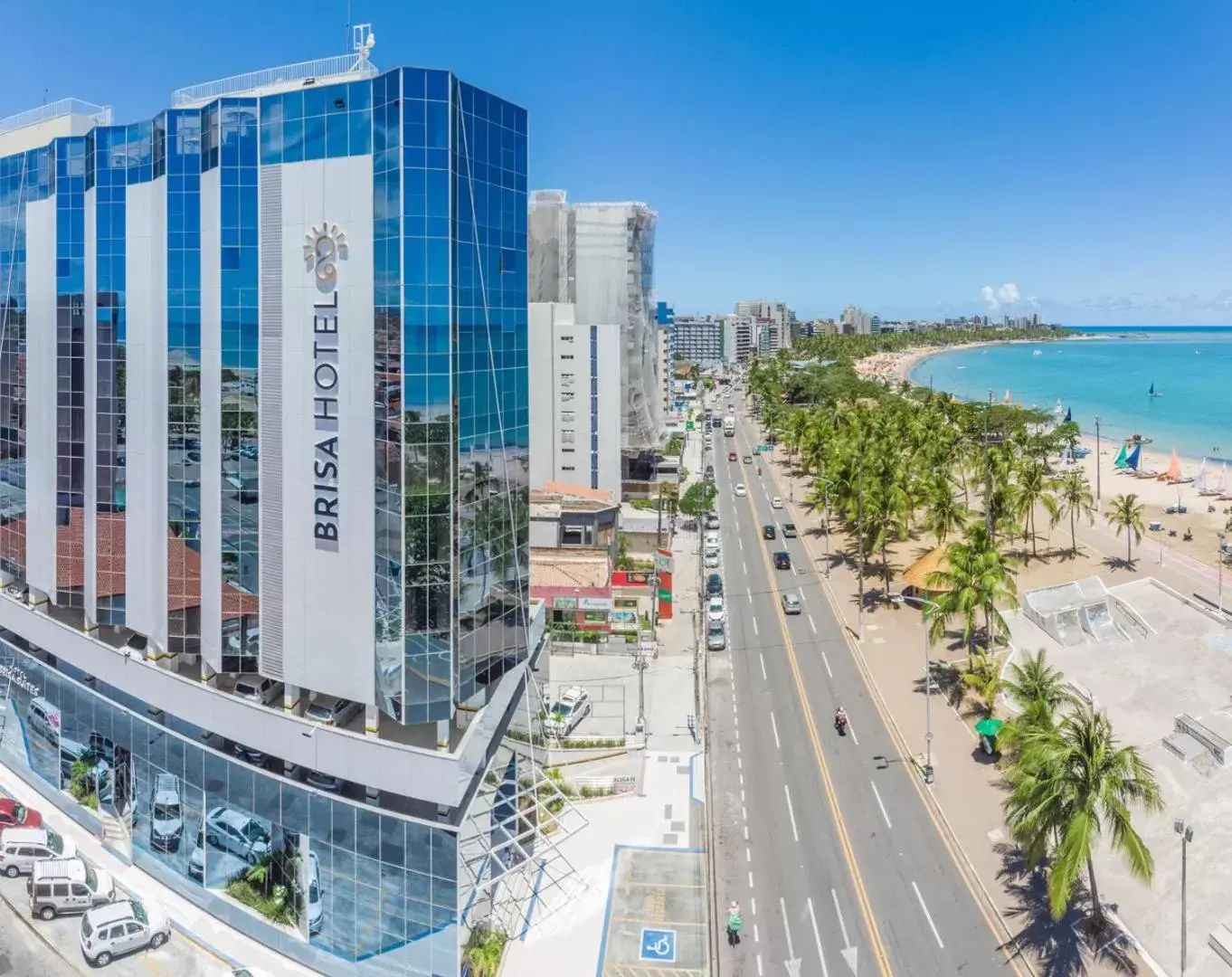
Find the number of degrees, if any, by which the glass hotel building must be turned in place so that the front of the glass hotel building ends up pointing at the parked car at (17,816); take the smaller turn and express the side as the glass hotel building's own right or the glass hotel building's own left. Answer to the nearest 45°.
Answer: approximately 90° to the glass hotel building's own right

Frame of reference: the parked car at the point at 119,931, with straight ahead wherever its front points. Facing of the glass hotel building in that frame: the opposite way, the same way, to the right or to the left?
the opposite way

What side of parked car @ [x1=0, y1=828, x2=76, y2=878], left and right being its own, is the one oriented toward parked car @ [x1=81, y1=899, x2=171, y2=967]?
right

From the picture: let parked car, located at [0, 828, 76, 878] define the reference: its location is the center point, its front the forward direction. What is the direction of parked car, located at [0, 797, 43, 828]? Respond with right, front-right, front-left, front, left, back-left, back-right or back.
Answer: left
